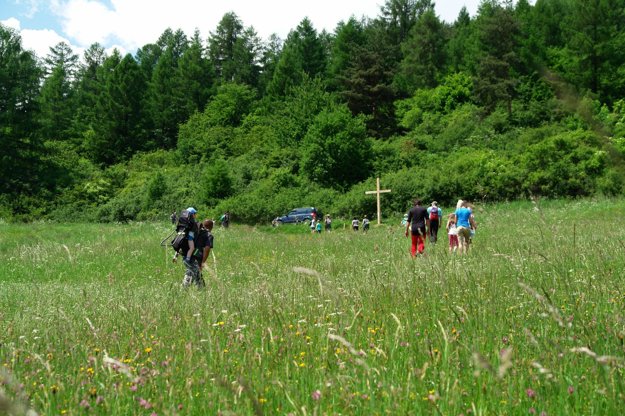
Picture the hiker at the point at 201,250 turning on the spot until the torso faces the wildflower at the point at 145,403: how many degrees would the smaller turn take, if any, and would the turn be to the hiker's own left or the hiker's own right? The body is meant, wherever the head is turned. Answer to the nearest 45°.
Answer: approximately 135° to the hiker's own right

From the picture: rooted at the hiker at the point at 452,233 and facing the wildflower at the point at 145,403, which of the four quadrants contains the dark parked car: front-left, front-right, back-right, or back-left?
back-right

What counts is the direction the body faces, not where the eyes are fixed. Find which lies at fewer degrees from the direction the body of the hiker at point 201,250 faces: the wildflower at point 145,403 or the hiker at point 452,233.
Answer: the hiker

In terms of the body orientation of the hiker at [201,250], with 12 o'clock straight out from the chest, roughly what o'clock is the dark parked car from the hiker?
The dark parked car is roughly at 11 o'clock from the hiker.

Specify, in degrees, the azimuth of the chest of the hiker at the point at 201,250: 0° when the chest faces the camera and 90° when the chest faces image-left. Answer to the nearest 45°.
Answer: approximately 225°
